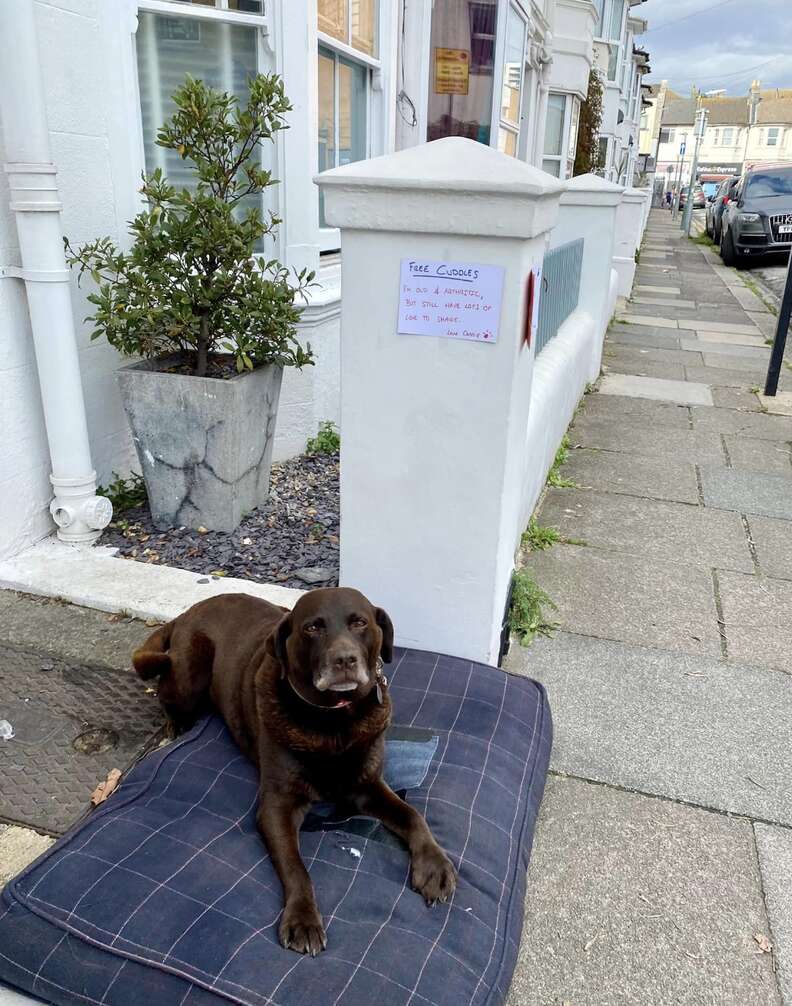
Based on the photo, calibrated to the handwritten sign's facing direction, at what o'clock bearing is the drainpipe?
The drainpipe is roughly at 4 o'clock from the handwritten sign.

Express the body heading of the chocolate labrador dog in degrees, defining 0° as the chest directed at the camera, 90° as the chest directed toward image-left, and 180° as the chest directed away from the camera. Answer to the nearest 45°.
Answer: approximately 315°

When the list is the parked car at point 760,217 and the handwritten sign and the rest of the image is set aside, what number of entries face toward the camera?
2

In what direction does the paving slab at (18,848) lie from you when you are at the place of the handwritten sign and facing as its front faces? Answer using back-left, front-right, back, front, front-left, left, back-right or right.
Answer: front-right

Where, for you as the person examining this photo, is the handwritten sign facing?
facing the viewer

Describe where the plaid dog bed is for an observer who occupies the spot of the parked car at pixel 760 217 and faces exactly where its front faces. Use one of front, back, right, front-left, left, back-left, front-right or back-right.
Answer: front

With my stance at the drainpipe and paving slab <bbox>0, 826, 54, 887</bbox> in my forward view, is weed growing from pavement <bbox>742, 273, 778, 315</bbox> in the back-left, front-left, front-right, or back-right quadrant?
back-left

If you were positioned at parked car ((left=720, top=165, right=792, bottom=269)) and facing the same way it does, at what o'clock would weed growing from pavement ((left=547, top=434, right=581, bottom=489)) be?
The weed growing from pavement is roughly at 12 o'clock from the parked car.

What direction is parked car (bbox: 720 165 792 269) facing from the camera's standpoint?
toward the camera

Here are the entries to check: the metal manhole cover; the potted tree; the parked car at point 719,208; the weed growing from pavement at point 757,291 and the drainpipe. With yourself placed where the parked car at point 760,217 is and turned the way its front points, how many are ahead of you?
4

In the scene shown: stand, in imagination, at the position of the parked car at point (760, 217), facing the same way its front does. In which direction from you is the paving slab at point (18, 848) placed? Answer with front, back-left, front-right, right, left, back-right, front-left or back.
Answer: front

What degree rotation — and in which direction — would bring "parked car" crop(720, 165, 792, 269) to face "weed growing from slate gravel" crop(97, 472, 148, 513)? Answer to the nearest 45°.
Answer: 0° — it already faces it

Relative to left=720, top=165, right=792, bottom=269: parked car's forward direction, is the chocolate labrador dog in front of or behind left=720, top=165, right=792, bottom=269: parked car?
in front
